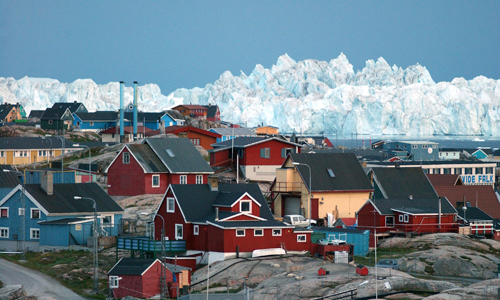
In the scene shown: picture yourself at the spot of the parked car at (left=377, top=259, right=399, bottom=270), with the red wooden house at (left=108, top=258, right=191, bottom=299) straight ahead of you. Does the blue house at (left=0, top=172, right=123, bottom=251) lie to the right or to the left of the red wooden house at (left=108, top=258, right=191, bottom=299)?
right

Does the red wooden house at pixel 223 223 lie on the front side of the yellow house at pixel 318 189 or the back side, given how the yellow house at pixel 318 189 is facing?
on the front side

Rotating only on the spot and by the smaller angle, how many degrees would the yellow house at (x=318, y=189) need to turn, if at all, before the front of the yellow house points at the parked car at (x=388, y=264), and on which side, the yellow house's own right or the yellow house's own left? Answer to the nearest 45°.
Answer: approximately 45° to the yellow house's own left

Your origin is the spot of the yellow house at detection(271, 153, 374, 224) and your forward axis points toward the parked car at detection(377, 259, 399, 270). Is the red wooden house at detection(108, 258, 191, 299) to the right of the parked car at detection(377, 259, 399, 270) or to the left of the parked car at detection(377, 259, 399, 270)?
right

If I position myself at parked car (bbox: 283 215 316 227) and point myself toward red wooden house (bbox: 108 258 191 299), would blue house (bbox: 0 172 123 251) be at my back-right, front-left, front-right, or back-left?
front-right

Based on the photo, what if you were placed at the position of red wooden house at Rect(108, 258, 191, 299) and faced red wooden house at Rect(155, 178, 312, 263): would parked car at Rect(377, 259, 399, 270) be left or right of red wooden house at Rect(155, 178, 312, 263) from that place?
right

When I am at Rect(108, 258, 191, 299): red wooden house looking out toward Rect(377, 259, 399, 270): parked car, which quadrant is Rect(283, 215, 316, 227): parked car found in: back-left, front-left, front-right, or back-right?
front-left

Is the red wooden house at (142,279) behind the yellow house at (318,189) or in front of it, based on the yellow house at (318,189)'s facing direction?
in front

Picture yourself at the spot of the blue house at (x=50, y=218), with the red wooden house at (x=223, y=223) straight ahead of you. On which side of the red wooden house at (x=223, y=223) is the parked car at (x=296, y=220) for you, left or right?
left

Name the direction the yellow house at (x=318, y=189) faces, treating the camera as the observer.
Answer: facing the viewer and to the left of the viewer
